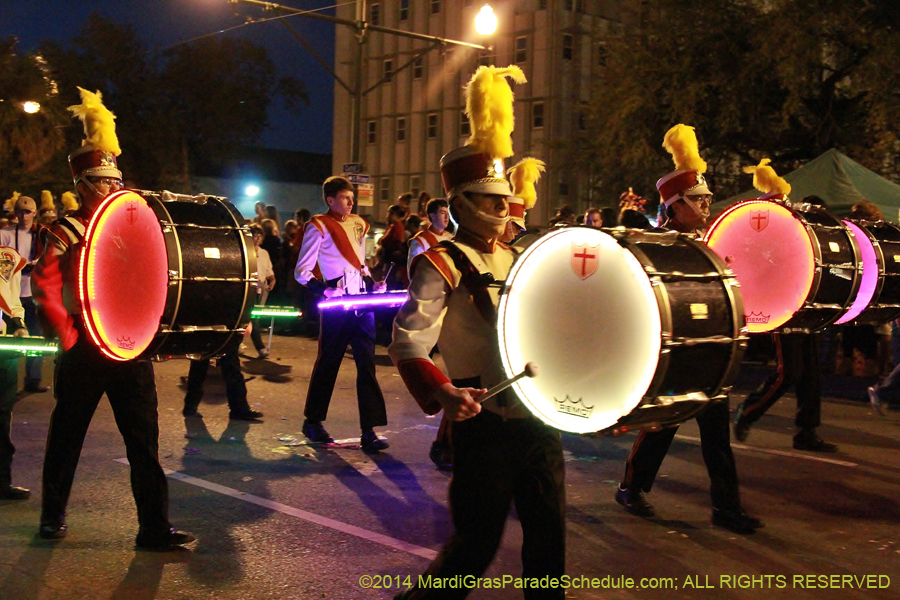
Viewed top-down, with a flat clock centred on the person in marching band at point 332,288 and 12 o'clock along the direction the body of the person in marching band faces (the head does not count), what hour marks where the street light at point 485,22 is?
The street light is roughly at 8 o'clock from the person in marching band.

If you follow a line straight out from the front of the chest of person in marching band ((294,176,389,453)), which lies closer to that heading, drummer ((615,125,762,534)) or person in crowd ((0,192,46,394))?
the drummer

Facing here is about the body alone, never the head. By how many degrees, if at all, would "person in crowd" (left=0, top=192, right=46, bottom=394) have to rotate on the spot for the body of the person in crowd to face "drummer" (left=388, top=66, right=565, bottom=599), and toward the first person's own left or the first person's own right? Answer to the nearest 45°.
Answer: approximately 45° to the first person's own right

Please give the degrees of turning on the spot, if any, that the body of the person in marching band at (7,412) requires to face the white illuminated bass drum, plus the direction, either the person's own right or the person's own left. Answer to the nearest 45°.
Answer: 0° — they already face it

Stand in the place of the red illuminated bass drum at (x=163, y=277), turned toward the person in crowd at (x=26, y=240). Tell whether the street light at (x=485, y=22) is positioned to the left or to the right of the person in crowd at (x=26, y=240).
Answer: right

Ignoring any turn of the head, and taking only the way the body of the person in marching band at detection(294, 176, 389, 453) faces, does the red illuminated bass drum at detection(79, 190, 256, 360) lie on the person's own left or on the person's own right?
on the person's own right
